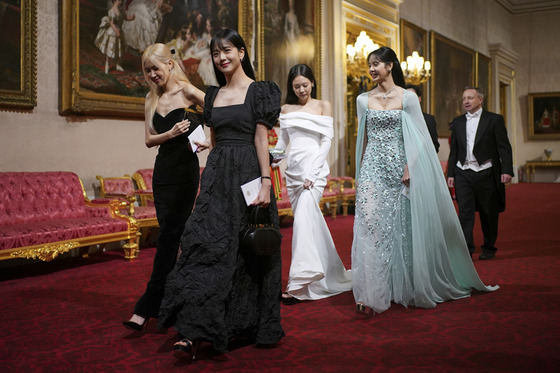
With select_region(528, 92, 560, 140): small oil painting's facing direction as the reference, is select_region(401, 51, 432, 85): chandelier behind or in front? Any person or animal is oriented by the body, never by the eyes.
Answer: in front

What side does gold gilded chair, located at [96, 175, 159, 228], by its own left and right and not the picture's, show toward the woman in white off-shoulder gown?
front

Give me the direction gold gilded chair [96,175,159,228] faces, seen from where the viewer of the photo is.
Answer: facing the viewer and to the right of the viewer

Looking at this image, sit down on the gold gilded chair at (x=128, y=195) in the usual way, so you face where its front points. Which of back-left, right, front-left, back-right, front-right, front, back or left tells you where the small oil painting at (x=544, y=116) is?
left

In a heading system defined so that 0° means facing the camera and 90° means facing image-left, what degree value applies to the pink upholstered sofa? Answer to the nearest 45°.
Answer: approximately 315°

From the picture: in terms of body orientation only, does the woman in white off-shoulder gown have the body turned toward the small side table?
no

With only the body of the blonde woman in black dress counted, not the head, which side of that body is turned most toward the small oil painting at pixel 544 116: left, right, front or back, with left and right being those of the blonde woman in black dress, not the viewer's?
back

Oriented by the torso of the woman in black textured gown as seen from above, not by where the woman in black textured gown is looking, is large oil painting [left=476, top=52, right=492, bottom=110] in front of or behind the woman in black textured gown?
behind

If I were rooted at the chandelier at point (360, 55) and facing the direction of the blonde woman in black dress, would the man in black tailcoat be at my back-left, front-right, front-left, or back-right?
front-left

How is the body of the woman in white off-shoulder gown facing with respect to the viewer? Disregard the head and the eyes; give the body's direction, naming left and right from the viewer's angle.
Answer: facing the viewer and to the left of the viewer

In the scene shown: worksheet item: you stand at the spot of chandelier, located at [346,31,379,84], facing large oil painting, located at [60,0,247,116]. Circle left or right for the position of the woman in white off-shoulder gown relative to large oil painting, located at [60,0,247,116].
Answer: left

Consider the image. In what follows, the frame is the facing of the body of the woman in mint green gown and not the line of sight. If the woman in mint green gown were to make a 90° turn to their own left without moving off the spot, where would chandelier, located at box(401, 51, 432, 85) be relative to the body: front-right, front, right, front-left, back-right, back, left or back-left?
back-left

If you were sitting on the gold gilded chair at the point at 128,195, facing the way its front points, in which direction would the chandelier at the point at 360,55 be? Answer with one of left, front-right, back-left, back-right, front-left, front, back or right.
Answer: left

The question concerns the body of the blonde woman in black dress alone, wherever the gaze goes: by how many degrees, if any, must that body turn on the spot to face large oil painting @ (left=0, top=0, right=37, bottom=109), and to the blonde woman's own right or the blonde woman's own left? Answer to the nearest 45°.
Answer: approximately 90° to the blonde woman's own right

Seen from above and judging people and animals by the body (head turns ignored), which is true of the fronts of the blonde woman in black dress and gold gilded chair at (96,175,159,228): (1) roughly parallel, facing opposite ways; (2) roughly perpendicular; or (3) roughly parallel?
roughly perpendicular

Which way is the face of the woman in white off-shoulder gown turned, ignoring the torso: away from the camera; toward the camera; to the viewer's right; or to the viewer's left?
toward the camera

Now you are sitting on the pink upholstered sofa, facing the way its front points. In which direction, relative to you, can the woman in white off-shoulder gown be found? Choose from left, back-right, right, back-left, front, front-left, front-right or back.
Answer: front
